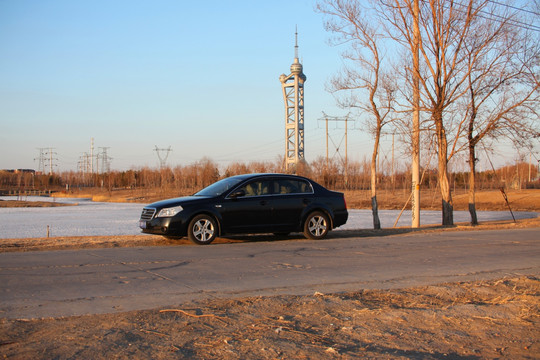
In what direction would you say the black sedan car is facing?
to the viewer's left
